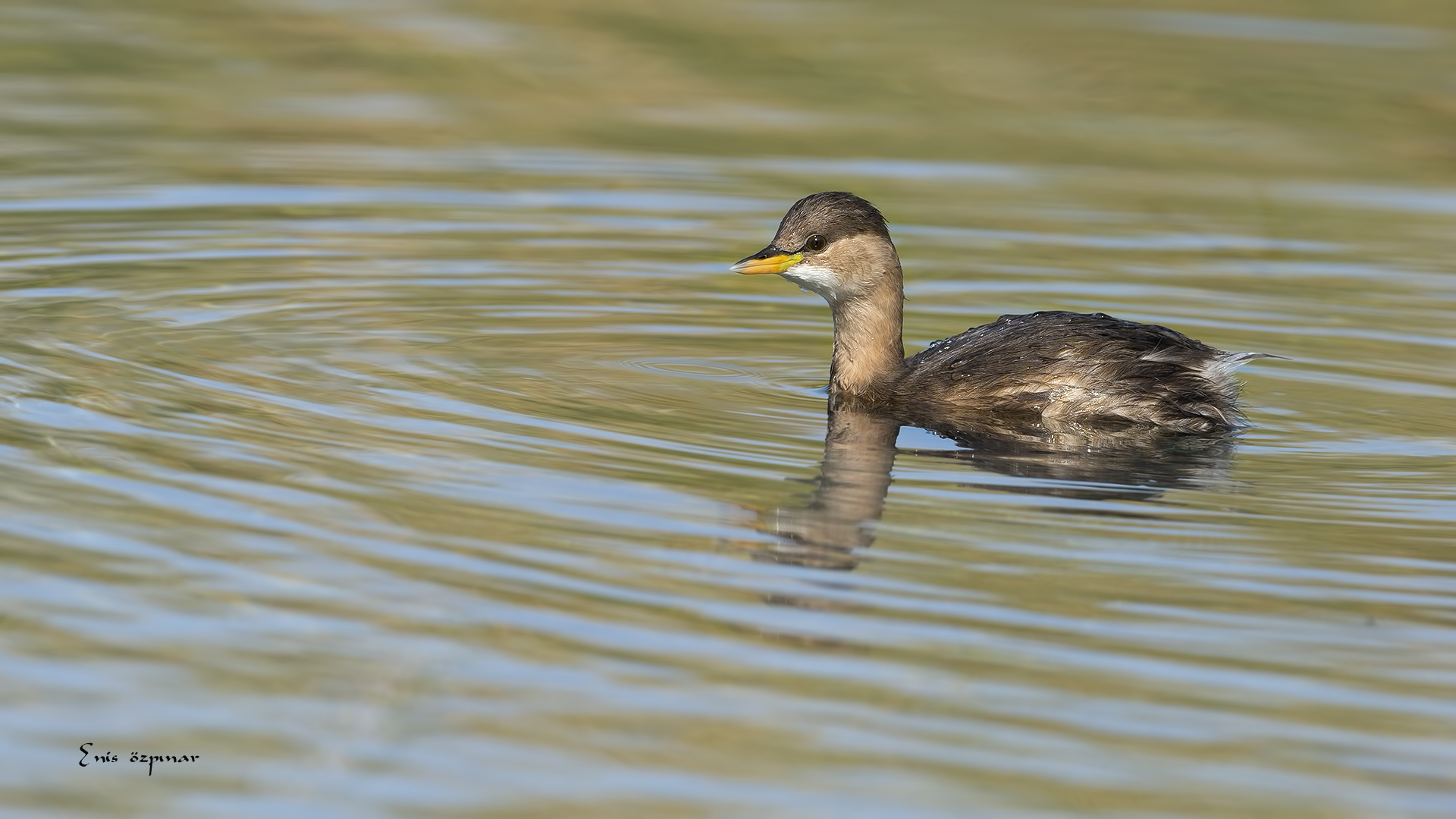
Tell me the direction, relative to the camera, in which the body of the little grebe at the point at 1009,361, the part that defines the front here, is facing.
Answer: to the viewer's left
